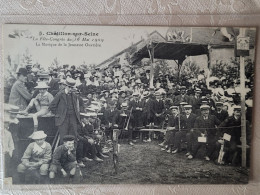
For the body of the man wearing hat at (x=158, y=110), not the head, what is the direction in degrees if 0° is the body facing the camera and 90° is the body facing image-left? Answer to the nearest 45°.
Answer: approximately 0°

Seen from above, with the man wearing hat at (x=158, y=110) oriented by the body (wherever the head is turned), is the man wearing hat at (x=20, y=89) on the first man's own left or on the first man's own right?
on the first man's own right

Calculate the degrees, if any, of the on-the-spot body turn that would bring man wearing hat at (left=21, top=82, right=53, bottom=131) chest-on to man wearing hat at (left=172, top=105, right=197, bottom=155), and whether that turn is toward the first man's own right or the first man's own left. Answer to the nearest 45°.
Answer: approximately 135° to the first man's own left

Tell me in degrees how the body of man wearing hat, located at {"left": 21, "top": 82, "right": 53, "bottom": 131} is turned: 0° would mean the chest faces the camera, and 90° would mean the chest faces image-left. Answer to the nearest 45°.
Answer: approximately 45°
